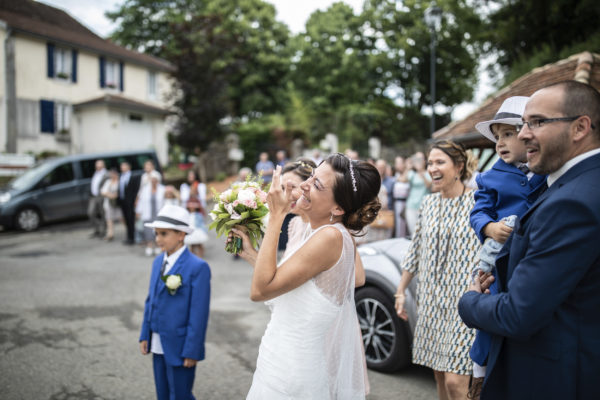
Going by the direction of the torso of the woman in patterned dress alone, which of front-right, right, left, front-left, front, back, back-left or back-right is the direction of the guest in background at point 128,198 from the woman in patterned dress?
right

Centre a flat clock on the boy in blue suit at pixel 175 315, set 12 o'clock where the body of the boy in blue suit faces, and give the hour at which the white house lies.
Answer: The white house is roughly at 4 o'clock from the boy in blue suit.

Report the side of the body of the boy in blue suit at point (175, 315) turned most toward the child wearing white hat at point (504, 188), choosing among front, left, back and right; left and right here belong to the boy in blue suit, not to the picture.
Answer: left

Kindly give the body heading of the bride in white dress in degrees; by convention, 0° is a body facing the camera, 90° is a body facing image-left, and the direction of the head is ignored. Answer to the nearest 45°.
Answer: approximately 90°

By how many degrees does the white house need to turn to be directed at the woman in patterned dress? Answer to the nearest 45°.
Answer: approximately 45° to its right

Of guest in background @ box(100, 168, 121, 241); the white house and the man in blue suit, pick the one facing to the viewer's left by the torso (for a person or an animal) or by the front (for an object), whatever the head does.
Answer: the man in blue suit

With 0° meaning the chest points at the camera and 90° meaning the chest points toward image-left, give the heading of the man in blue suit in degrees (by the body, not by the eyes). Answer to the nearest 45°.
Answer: approximately 90°

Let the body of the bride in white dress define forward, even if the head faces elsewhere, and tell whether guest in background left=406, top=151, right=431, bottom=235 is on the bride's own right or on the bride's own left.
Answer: on the bride's own right

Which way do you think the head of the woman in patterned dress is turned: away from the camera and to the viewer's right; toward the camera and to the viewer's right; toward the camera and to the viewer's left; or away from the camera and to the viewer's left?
toward the camera and to the viewer's left

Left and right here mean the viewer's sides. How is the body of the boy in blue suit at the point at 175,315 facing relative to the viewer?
facing the viewer and to the left of the viewer

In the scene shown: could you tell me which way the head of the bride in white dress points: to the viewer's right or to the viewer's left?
to the viewer's left

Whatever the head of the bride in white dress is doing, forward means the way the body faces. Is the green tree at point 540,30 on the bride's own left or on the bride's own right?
on the bride's own right

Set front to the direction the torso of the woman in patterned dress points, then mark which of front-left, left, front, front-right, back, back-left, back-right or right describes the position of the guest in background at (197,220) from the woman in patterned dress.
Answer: right

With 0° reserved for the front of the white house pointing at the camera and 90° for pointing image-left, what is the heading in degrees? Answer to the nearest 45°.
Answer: approximately 315°

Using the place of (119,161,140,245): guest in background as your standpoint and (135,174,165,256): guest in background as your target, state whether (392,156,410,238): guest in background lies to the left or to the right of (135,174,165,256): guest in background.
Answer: left

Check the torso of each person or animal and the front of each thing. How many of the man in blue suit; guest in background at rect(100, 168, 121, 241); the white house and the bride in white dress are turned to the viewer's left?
2
